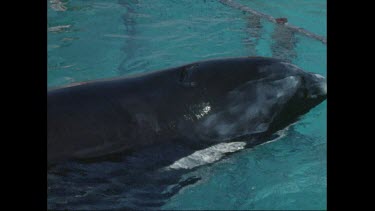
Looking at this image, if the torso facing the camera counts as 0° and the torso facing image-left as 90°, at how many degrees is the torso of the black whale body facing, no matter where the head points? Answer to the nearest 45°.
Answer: approximately 270°

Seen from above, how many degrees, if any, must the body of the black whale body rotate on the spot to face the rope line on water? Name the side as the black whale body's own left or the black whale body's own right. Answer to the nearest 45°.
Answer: approximately 90° to the black whale body's own left
